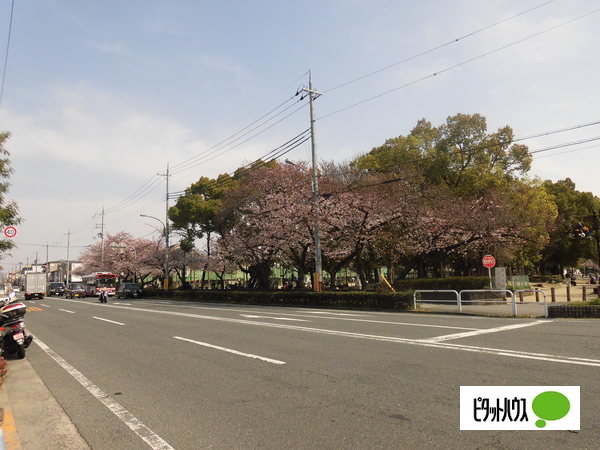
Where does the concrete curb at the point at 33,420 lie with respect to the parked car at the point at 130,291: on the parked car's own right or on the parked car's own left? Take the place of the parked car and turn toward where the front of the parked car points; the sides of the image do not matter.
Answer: on the parked car's own right

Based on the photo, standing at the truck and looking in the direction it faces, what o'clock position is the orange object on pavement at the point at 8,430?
The orange object on pavement is roughly at 6 o'clock from the truck.

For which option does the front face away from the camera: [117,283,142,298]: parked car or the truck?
the truck

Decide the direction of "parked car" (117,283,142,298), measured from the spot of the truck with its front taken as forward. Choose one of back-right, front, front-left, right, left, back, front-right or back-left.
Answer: back-right

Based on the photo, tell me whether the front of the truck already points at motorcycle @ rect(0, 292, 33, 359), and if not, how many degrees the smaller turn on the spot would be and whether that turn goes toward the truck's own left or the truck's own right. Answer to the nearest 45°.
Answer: approximately 180°

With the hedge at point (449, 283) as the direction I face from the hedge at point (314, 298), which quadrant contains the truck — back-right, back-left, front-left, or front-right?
back-left

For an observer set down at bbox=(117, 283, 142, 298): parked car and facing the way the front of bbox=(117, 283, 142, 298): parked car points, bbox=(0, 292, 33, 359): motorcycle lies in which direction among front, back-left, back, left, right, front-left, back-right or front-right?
front-right

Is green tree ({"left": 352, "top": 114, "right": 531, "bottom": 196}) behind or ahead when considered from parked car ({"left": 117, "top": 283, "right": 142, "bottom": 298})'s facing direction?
ahead

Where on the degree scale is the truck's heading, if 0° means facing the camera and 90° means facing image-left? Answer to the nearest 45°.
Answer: approximately 180°

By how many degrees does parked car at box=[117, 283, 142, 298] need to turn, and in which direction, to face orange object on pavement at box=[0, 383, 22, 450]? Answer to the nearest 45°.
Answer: approximately 45° to its right

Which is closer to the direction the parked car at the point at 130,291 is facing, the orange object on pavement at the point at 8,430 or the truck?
the orange object on pavement

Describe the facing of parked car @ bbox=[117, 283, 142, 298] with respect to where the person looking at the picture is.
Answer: facing the viewer and to the right of the viewer

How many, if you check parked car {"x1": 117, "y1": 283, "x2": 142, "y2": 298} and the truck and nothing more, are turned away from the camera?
1

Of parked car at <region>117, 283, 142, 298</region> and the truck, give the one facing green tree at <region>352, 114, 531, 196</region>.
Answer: the parked car
